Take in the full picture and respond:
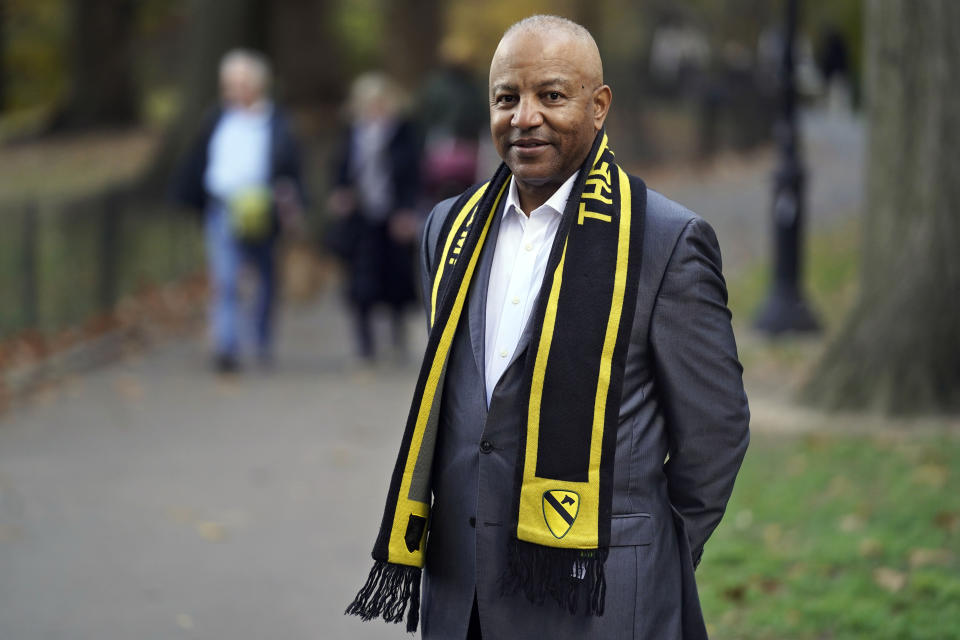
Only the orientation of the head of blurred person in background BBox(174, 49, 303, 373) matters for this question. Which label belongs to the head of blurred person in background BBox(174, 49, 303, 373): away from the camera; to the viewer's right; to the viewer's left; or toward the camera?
toward the camera

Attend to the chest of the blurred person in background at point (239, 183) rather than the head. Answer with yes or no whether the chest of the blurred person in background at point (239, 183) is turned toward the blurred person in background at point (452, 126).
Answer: no

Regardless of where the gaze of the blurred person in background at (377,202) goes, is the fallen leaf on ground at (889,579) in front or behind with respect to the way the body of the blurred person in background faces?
in front

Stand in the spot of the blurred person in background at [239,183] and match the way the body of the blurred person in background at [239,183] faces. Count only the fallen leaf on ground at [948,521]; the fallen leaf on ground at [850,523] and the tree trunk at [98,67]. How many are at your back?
1

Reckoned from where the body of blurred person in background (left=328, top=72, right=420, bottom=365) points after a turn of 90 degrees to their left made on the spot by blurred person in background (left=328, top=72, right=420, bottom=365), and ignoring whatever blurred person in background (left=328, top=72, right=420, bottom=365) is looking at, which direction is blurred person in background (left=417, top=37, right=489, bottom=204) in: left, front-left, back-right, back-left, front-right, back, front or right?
front-left

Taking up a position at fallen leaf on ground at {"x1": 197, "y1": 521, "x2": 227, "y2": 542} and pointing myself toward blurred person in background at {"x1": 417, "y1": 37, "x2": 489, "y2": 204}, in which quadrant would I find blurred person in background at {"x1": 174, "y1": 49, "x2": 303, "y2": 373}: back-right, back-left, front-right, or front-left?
front-left

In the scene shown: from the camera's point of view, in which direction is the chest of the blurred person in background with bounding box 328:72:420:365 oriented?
toward the camera

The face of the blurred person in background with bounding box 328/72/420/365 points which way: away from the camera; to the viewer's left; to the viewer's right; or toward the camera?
toward the camera

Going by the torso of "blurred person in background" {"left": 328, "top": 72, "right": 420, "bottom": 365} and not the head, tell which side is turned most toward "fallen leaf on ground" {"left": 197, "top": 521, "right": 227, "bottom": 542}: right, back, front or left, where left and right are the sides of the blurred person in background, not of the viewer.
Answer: front

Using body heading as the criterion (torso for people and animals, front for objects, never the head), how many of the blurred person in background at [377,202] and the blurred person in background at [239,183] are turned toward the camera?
2

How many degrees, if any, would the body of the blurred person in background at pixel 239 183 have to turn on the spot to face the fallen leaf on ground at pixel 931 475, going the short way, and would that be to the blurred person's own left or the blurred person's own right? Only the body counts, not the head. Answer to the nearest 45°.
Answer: approximately 45° to the blurred person's own left

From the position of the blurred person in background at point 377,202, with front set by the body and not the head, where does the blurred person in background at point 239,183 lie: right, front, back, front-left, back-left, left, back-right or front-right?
right

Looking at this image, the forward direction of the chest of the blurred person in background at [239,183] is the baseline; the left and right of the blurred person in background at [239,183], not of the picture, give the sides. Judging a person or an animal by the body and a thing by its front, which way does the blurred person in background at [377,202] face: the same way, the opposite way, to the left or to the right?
the same way

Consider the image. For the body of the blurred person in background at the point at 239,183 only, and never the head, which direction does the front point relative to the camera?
toward the camera
